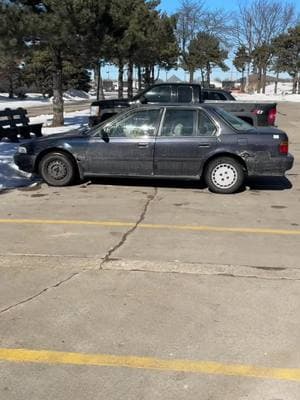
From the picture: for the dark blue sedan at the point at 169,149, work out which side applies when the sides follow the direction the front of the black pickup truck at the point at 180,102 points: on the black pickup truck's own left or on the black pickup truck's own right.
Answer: on the black pickup truck's own left

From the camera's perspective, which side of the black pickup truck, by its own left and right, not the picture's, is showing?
left

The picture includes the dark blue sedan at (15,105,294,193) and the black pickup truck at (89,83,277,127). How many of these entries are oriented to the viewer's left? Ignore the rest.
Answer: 2

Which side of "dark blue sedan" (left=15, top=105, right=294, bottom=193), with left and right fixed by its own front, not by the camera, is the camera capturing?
left

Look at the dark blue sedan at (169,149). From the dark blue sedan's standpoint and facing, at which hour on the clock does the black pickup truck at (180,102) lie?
The black pickup truck is roughly at 3 o'clock from the dark blue sedan.
